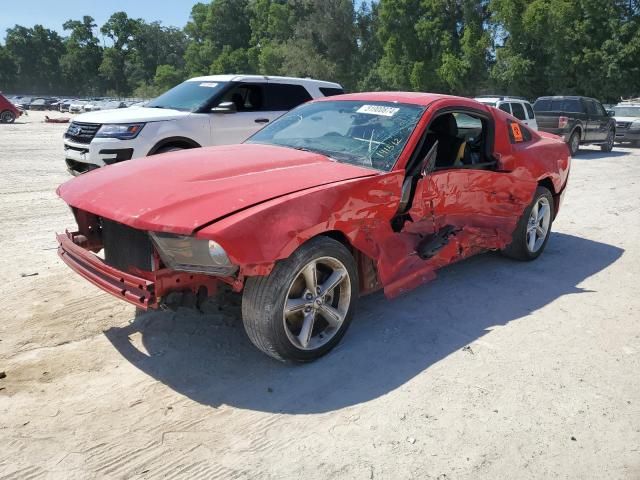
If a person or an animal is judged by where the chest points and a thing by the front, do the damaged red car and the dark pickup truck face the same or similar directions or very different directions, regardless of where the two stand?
very different directions

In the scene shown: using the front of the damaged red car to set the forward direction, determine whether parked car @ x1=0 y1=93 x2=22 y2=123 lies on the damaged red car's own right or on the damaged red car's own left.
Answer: on the damaged red car's own right

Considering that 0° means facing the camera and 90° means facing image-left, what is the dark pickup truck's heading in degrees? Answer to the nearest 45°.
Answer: approximately 225°

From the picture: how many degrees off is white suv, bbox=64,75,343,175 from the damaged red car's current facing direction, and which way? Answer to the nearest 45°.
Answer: approximately 135° to its right

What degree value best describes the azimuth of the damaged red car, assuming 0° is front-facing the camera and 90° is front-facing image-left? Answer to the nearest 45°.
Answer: approximately 45°

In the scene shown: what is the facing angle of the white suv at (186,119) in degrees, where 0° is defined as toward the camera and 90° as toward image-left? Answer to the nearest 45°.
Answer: approximately 45°

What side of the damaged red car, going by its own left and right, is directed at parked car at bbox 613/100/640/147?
back

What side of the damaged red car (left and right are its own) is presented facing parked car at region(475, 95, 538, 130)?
back
